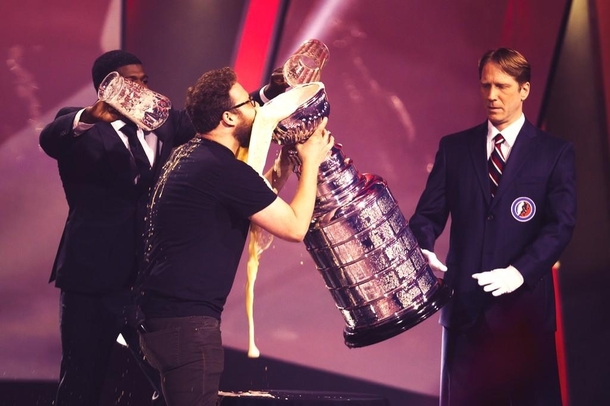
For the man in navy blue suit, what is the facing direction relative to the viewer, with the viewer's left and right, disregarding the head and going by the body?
facing the viewer and to the left of the viewer

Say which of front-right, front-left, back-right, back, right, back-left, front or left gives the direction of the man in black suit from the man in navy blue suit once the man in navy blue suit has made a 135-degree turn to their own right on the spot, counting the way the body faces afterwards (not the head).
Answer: left

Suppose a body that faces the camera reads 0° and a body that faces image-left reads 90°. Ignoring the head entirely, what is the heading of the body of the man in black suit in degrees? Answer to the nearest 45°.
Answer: approximately 315°
